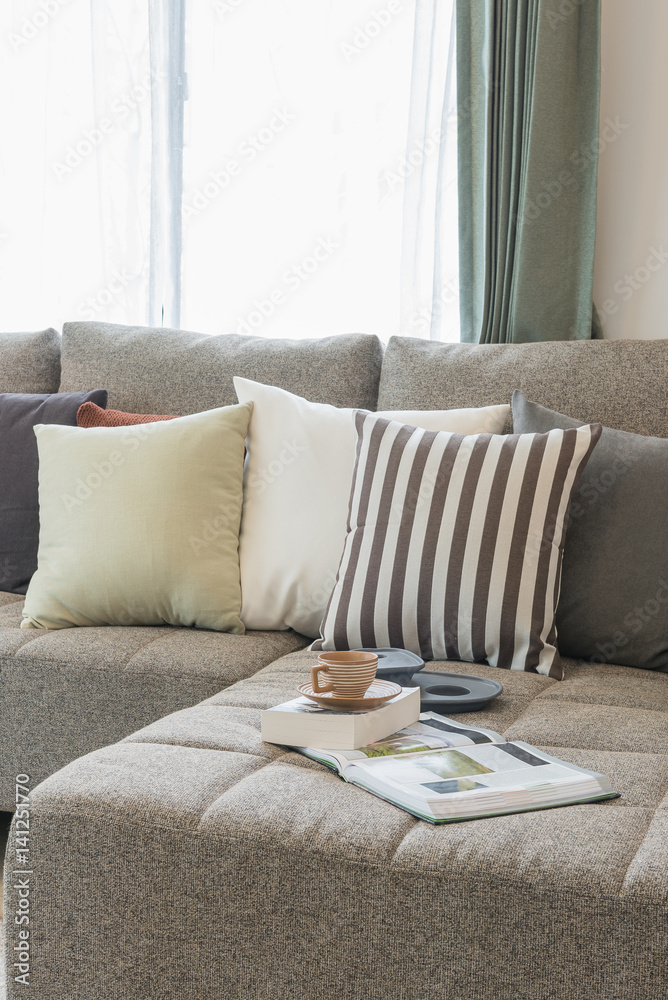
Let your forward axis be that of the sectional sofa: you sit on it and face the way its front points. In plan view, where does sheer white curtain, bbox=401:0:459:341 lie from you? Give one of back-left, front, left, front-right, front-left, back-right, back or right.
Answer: back

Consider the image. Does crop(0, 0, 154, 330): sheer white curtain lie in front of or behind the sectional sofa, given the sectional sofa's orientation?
behind

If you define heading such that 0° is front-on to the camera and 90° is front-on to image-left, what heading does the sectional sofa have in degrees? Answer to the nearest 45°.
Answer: approximately 0°

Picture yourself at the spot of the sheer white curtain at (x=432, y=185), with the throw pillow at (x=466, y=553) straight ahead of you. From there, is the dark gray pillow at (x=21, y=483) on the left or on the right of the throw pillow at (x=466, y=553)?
right
